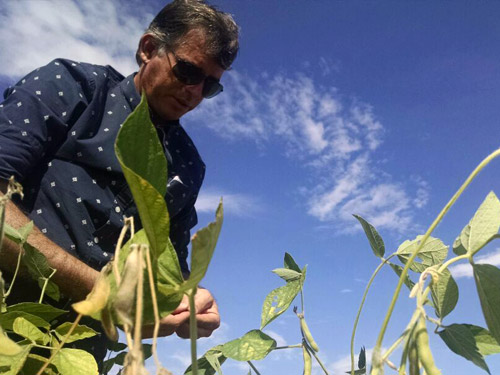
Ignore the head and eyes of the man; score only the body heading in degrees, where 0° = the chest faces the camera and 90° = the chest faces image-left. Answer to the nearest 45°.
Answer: approximately 315°

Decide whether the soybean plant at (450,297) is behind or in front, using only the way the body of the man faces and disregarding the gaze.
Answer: in front

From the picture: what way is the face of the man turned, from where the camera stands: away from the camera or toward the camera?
toward the camera
